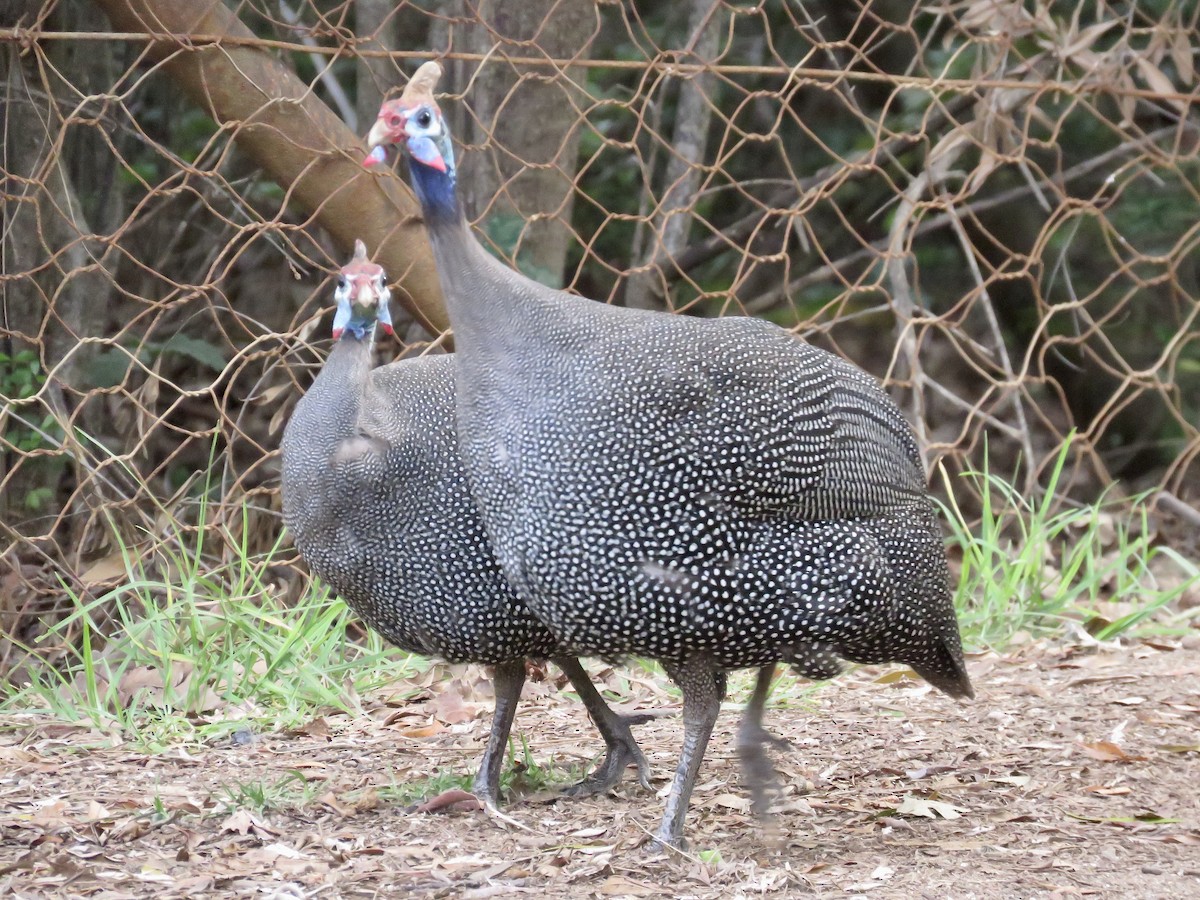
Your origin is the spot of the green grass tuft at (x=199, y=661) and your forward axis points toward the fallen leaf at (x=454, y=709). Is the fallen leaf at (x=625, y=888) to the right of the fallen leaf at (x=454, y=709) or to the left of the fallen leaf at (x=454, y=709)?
right

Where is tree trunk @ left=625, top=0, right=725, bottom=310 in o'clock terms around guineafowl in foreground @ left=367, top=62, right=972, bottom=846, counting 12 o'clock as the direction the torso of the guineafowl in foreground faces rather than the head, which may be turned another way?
The tree trunk is roughly at 3 o'clock from the guineafowl in foreground.

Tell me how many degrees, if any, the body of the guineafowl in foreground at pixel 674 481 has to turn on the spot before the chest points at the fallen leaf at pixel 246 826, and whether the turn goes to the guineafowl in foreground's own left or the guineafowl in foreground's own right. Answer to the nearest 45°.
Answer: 0° — it already faces it

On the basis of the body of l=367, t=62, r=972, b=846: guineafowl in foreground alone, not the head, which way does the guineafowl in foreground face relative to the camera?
to the viewer's left

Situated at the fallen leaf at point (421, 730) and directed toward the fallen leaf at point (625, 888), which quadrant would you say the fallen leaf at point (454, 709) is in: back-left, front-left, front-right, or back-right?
back-left

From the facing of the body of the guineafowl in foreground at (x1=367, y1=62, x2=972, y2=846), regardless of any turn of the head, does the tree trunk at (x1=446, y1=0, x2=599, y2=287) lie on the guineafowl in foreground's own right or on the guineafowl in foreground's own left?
on the guineafowl in foreground's own right

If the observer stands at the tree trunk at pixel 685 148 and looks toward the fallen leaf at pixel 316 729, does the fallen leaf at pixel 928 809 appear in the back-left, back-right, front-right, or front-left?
front-left

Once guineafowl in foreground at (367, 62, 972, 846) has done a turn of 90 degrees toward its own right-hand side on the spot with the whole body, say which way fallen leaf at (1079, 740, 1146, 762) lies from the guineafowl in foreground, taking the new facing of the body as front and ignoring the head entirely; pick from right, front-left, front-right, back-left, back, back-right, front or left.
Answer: front-right

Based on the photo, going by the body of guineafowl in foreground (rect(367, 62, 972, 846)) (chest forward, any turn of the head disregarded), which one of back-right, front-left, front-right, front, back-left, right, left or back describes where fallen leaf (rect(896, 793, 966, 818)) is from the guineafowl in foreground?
back-right

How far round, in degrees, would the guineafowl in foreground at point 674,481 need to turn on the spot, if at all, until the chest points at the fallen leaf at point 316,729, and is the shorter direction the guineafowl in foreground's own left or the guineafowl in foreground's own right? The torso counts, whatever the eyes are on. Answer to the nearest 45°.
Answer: approximately 45° to the guineafowl in foreground's own right

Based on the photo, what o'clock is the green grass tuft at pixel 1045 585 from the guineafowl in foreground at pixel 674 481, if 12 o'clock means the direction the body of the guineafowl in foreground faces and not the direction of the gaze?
The green grass tuft is roughly at 4 o'clock from the guineafowl in foreground.

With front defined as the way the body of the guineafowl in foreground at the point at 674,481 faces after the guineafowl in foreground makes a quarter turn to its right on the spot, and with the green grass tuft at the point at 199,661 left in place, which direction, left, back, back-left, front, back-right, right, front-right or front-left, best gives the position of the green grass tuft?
front-left
